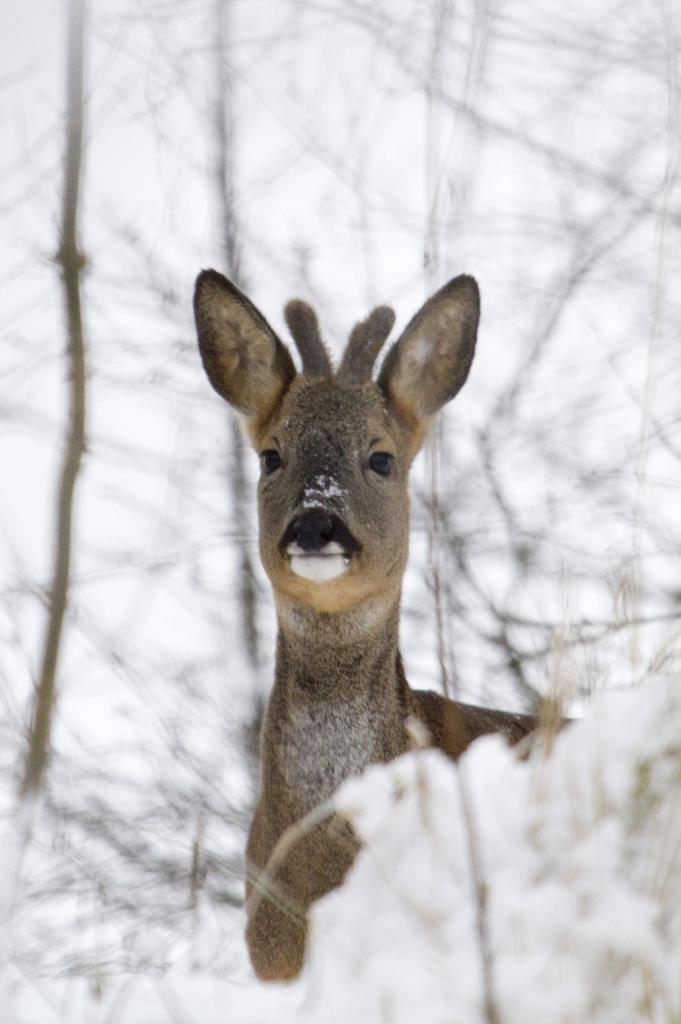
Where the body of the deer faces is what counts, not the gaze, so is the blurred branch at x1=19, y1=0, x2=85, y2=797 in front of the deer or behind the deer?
behind
